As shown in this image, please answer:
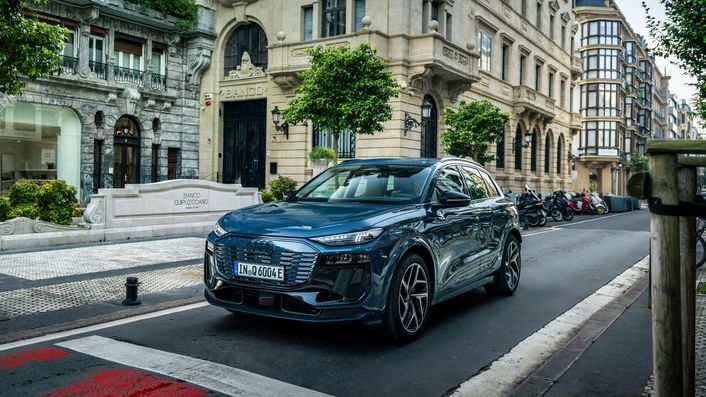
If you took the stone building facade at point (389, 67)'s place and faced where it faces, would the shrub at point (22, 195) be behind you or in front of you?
in front

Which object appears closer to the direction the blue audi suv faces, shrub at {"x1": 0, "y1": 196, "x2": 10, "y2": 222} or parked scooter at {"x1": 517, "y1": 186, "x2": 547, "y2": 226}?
the shrub

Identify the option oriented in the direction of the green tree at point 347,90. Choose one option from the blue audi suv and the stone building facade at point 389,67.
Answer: the stone building facade

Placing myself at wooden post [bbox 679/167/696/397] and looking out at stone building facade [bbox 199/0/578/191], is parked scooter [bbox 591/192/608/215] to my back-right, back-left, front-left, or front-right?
front-right

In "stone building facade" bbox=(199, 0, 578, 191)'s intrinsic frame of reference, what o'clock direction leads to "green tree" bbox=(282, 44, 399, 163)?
The green tree is roughly at 12 o'clock from the stone building facade.

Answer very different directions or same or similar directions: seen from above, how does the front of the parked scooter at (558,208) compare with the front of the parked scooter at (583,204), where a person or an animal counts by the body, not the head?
same or similar directions

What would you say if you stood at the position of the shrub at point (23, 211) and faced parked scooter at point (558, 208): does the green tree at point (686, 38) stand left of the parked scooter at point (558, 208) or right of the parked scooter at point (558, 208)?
right

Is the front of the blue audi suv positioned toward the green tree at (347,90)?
no

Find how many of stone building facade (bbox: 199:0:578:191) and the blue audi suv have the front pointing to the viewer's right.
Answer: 0

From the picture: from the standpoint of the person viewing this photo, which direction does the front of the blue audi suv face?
facing the viewer and to the left of the viewer

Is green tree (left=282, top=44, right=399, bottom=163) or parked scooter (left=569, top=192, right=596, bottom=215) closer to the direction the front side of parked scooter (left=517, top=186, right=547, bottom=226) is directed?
the green tree

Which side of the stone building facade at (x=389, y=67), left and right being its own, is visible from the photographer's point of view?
front

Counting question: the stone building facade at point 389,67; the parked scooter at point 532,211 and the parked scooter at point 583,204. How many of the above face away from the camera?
0

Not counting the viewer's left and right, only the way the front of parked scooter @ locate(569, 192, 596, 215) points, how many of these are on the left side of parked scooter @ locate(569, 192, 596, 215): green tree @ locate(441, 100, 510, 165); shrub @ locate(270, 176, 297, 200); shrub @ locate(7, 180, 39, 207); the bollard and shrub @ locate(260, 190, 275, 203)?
0

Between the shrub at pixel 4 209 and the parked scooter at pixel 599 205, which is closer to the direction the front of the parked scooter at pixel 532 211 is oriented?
the shrub

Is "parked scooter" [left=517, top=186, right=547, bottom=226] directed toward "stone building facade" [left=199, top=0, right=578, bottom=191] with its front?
no
